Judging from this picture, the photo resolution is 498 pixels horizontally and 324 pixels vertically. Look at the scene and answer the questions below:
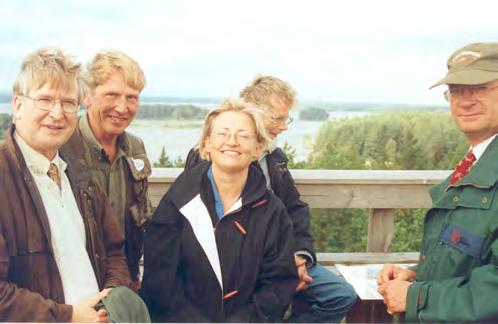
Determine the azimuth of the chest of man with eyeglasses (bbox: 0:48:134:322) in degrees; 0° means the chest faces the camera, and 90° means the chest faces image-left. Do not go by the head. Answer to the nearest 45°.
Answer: approximately 315°

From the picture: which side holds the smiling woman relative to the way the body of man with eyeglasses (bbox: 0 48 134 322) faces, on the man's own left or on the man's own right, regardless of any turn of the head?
on the man's own left

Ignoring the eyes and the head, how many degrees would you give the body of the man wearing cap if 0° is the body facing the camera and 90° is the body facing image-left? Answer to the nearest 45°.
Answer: approximately 45°

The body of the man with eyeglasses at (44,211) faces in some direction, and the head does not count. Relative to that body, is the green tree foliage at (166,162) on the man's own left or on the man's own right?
on the man's own left

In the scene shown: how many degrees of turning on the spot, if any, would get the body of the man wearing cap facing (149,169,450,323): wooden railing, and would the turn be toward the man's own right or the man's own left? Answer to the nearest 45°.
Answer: approximately 90° to the man's own right

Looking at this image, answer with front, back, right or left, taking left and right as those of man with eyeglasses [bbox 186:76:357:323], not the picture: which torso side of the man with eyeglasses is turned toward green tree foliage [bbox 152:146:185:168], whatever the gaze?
back
